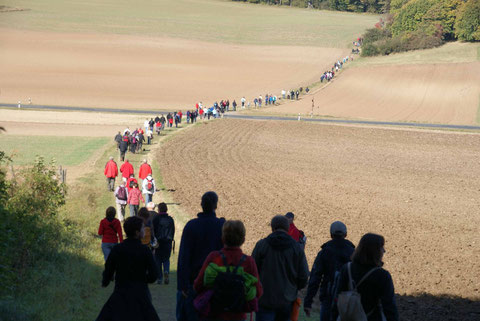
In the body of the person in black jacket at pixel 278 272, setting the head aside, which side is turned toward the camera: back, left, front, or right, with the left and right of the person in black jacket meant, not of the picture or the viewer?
back

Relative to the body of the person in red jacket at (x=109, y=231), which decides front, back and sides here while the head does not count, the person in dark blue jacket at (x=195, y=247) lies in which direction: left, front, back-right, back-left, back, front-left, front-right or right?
back

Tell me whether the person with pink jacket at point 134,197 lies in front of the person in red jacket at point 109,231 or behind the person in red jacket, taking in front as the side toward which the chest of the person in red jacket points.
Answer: in front

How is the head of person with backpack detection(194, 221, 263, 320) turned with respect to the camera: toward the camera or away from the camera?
away from the camera

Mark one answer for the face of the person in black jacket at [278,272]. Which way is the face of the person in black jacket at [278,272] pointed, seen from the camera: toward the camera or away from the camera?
away from the camera

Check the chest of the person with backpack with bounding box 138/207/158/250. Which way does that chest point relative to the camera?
away from the camera

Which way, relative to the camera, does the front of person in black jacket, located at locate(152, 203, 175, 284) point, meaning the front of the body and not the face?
away from the camera

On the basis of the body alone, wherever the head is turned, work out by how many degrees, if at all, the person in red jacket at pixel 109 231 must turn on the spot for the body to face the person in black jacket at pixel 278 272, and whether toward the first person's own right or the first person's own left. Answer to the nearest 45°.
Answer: approximately 180°

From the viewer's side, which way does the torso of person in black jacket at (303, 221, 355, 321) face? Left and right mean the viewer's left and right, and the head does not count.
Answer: facing away from the viewer

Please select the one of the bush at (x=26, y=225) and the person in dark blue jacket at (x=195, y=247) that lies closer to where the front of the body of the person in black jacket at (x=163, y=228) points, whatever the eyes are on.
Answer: the bush

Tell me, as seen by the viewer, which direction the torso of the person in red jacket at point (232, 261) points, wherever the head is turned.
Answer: away from the camera

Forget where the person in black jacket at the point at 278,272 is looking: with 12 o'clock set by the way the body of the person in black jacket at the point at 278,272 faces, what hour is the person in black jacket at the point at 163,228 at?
the person in black jacket at the point at 163,228 is roughly at 11 o'clock from the person in black jacket at the point at 278,272.

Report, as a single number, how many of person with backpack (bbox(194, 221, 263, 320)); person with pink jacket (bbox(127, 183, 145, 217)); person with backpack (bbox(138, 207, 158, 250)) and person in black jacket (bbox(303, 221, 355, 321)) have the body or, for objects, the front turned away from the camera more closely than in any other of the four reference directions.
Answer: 4

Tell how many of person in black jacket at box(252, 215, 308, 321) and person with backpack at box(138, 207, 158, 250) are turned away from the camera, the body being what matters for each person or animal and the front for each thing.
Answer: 2

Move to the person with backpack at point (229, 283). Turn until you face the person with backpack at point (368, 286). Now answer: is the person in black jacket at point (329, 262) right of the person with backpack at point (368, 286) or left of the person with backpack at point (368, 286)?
left

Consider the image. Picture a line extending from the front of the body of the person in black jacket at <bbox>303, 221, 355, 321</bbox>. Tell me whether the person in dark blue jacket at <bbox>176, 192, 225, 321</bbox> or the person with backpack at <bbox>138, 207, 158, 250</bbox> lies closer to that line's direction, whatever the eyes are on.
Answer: the person with backpack

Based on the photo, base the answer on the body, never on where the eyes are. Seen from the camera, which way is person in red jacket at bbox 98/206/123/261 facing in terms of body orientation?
away from the camera

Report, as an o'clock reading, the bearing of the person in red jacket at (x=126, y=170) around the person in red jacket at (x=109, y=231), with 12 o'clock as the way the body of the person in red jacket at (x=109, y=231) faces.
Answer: the person in red jacket at (x=126, y=170) is roughly at 12 o'clock from the person in red jacket at (x=109, y=231).

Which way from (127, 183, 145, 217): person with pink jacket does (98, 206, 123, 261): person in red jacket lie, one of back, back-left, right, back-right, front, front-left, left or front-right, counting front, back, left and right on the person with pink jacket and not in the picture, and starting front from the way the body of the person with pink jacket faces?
back
